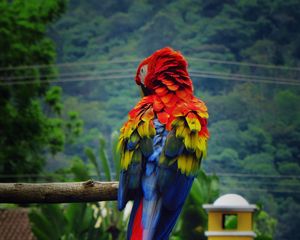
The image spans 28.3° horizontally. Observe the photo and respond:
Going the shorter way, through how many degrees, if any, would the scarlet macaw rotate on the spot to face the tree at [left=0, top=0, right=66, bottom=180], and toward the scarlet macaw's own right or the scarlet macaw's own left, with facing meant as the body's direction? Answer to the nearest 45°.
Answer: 0° — it already faces it

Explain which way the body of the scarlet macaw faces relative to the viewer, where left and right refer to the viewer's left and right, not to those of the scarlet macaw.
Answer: facing away from the viewer
